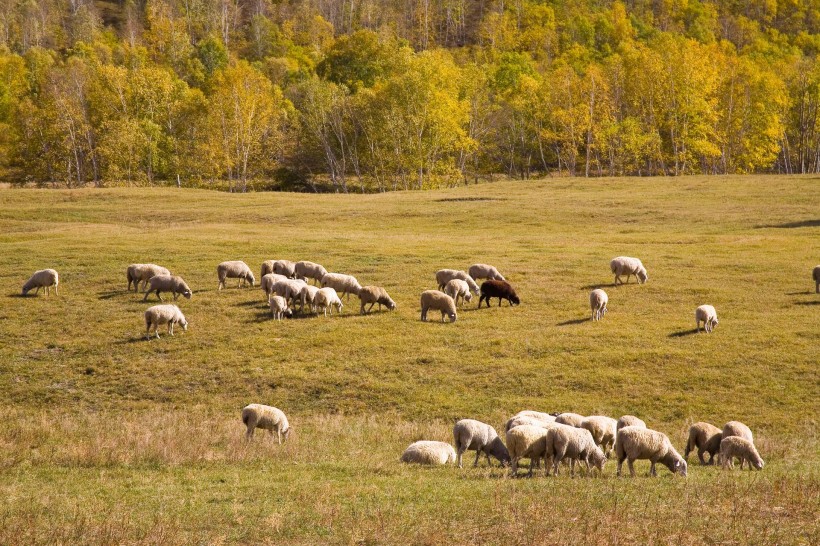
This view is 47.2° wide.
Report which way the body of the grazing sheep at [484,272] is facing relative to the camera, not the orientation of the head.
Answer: to the viewer's right

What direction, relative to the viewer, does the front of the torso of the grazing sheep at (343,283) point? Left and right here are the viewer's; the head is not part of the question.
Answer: facing to the right of the viewer

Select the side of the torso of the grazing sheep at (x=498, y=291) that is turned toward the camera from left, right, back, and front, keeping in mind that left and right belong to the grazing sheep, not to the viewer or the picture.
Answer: right

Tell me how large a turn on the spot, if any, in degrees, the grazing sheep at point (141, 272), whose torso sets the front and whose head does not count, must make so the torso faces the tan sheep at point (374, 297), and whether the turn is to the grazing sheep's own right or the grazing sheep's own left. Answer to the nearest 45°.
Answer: approximately 45° to the grazing sheep's own right

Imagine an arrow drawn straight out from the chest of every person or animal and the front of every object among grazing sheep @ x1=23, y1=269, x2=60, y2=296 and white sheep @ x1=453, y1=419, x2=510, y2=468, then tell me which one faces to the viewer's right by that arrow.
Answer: the white sheep

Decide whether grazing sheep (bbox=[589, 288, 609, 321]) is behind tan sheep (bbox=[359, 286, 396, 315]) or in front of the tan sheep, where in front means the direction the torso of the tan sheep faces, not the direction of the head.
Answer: in front

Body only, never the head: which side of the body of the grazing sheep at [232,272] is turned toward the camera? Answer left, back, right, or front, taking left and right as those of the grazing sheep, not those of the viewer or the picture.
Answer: right

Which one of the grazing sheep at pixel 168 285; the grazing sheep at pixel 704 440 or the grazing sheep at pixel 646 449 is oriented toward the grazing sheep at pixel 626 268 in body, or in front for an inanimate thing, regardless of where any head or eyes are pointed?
the grazing sheep at pixel 168 285

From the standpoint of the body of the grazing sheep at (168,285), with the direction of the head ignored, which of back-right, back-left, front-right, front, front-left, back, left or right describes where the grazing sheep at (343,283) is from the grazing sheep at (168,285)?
front

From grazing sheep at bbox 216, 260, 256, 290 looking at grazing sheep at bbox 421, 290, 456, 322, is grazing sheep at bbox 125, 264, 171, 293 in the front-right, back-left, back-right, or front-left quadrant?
back-right

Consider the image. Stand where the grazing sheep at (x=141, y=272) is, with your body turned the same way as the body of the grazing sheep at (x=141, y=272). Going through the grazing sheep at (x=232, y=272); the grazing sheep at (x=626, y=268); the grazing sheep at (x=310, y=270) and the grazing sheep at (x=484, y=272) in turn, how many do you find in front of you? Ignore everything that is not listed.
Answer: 4

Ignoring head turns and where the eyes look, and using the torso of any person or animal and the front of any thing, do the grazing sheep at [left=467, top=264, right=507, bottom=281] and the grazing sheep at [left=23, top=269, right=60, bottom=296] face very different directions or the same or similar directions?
very different directions

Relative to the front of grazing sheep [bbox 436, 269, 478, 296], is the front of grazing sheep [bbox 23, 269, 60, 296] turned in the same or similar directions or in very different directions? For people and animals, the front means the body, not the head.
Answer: very different directions

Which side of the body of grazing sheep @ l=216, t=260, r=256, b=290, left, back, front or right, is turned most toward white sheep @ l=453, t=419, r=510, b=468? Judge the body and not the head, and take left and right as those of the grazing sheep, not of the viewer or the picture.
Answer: right

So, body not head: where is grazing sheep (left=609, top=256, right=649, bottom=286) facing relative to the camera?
to the viewer's right

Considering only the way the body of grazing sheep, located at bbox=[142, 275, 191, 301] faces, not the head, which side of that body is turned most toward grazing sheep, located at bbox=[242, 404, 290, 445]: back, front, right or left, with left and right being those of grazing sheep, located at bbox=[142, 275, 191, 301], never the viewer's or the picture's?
right

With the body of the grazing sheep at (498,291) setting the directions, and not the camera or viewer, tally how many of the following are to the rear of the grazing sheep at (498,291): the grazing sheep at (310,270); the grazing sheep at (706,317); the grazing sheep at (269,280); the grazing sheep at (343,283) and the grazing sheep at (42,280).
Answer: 4

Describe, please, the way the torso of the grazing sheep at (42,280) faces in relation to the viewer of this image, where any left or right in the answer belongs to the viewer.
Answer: facing to the left of the viewer
